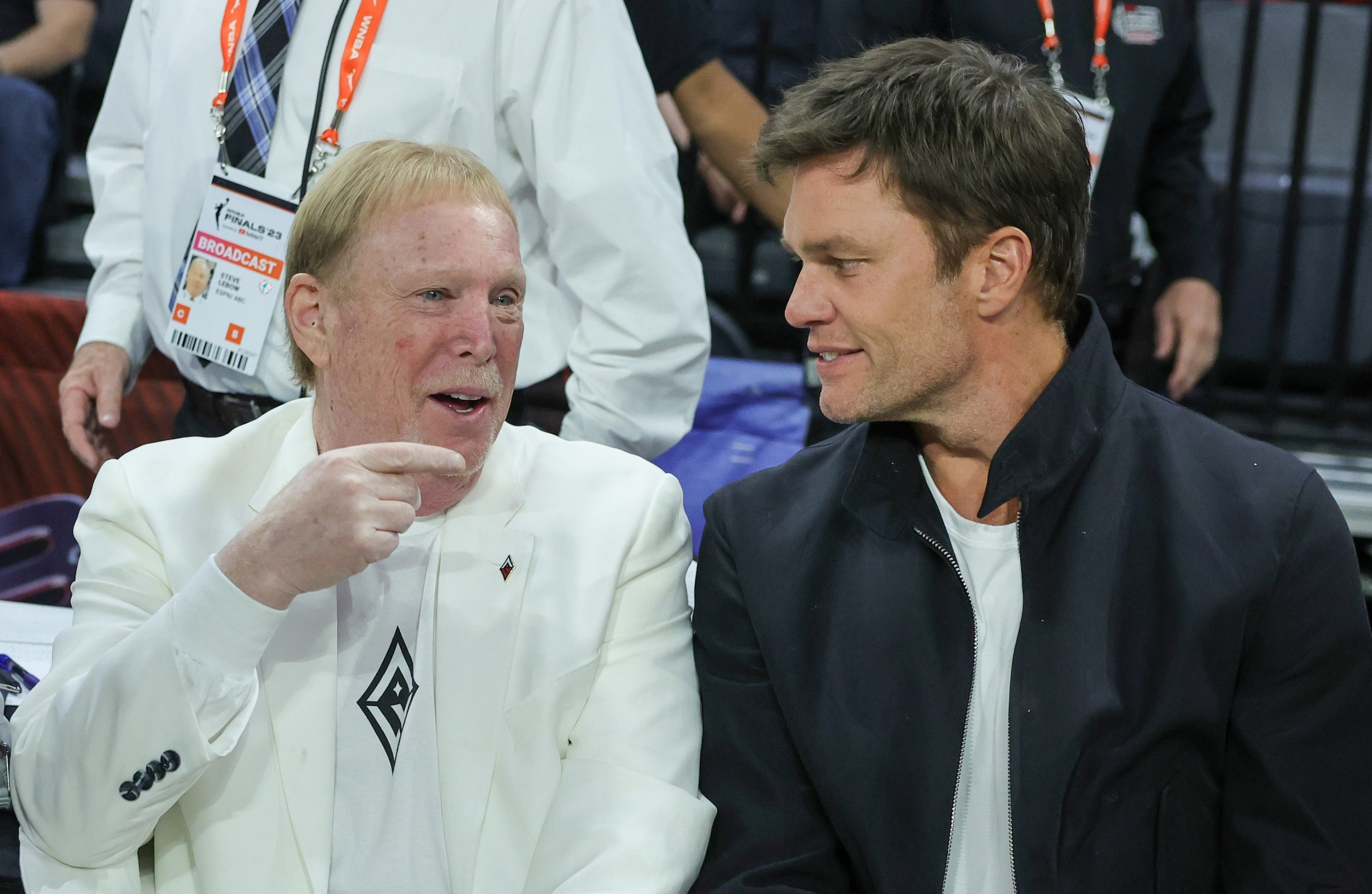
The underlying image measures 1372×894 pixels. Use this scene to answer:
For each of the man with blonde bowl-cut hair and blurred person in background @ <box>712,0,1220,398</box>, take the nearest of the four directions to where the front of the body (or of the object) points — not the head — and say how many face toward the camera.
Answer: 2

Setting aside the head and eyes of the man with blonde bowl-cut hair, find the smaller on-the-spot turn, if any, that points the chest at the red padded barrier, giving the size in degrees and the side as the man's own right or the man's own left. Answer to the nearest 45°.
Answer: approximately 180°

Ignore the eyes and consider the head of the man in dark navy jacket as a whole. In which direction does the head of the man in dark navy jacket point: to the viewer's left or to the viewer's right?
to the viewer's left

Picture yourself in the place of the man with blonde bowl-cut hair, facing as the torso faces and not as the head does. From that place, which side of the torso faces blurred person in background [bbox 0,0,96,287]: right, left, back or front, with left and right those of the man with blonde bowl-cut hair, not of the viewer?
back

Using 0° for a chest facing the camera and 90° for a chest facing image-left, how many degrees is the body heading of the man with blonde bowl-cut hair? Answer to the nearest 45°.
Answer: approximately 0°

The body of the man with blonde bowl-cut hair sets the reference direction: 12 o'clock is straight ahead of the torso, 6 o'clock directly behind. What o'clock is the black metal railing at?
The black metal railing is roughly at 8 o'clock from the man with blonde bowl-cut hair.

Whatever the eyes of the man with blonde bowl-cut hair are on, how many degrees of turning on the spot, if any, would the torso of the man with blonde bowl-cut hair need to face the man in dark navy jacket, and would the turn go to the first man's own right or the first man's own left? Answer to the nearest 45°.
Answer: approximately 90° to the first man's own left

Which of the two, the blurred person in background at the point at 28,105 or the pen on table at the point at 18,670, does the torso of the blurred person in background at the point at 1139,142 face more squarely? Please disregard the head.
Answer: the pen on table

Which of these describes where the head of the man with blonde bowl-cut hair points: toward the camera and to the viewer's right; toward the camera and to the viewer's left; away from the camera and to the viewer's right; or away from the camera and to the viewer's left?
toward the camera and to the viewer's right
